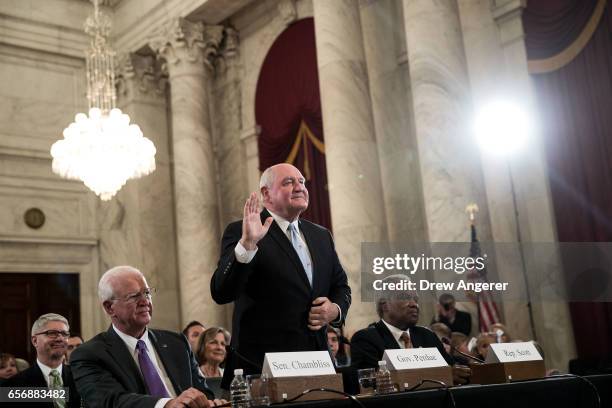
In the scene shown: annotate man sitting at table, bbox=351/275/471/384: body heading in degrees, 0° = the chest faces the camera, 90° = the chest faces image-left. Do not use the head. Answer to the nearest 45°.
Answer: approximately 315°

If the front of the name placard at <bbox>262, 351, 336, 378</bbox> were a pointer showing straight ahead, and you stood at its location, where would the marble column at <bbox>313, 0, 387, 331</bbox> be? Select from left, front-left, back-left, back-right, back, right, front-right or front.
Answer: back

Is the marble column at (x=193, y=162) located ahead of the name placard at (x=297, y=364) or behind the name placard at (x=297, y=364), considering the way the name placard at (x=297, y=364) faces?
behind

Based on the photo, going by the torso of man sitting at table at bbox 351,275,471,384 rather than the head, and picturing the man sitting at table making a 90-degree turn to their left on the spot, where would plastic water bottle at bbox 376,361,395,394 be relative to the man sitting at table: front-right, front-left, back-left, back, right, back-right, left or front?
back-right

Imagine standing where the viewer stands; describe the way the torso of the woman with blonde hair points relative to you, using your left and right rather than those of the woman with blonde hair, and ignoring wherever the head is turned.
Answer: facing the viewer and to the right of the viewer

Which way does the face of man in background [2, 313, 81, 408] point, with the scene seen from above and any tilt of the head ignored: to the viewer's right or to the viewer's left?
to the viewer's right

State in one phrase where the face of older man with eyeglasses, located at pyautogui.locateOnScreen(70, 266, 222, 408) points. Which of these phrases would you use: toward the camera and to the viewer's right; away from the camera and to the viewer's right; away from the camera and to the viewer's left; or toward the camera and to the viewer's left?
toward the camera and to the viewer's right

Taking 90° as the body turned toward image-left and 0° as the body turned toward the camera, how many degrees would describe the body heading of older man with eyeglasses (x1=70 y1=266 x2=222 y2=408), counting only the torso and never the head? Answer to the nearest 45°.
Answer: approximately 315°

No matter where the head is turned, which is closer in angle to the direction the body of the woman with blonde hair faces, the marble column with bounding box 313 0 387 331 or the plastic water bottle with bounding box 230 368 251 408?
the plastic water bottle

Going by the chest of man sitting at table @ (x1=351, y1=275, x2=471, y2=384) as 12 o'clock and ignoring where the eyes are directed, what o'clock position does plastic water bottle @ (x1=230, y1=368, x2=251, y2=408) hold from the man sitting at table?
The plastic water bottle is roughly at 2 o'clock from the man sitting at table.
